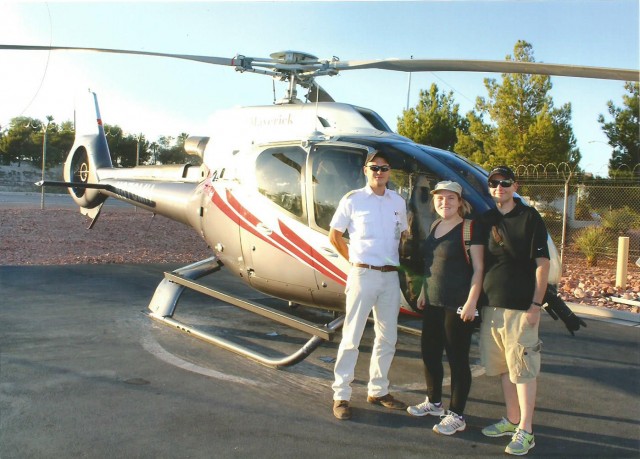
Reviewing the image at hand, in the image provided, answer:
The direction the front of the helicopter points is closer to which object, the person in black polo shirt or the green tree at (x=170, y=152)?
the person in black polo shirt

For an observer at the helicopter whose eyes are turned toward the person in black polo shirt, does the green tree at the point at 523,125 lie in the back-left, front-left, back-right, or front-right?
back-left

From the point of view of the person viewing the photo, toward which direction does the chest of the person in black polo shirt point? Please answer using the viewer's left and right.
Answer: facing the viewer and to the left of the viewer

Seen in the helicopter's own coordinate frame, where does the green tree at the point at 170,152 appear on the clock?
The green tree is roughly at 7 o'clock from the helicopter.

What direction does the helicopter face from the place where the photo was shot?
facing the viewer and to the right of the viewer

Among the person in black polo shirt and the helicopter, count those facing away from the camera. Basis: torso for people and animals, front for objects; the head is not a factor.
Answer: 0

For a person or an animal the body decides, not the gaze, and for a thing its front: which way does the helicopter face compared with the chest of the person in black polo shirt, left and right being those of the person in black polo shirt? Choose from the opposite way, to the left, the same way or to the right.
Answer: to the left

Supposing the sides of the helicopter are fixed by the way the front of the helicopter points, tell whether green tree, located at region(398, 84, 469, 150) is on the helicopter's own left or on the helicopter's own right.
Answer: on the helicopter's own left
